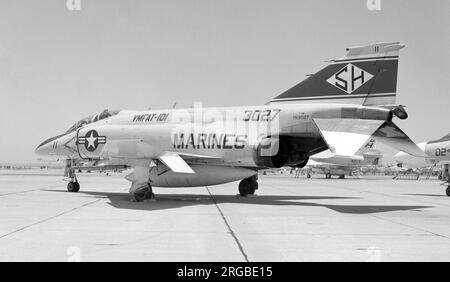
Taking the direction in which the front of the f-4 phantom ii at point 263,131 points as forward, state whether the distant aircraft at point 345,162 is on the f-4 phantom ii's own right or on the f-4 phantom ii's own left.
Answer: on the f-4 phantom ii's own right

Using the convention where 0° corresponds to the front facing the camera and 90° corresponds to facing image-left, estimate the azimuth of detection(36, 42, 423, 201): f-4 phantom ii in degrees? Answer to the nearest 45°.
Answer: approximately 135°
